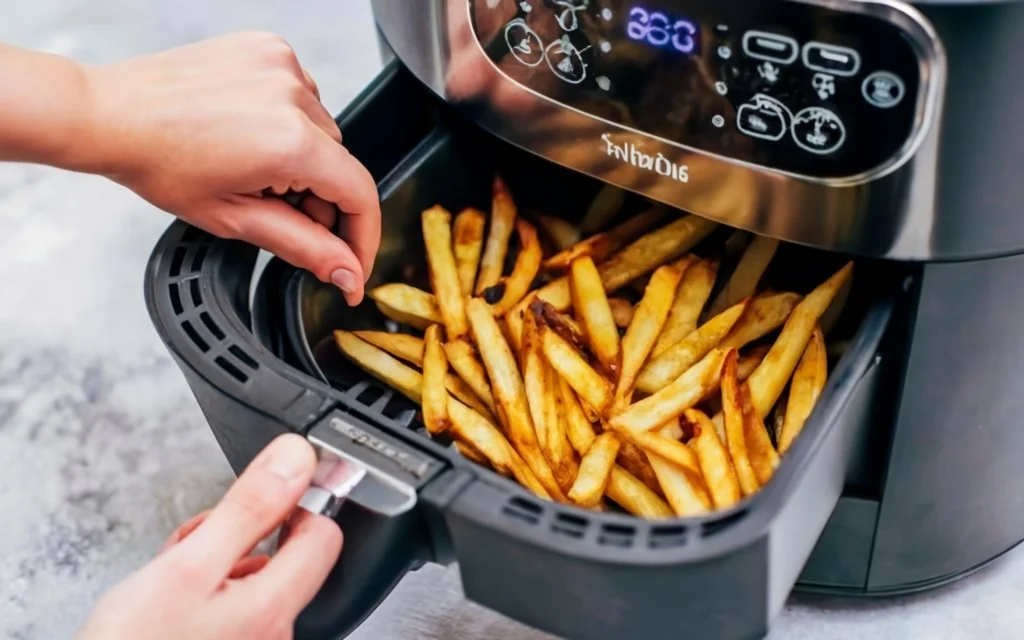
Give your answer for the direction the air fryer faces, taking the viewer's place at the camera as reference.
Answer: facing the viewer and to the left of the viewer

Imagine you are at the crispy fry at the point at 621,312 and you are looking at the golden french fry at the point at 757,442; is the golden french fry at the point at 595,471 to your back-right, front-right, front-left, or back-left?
front-right
